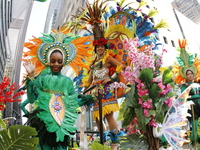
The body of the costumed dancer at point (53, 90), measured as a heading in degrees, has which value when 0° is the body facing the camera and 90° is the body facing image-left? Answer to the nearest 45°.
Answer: approximately 0°

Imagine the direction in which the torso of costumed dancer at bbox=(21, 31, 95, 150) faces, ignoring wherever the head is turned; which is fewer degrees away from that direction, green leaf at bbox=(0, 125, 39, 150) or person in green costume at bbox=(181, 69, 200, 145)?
the green leaf

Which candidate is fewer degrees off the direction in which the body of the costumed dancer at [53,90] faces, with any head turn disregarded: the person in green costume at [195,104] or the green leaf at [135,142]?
the green leaf

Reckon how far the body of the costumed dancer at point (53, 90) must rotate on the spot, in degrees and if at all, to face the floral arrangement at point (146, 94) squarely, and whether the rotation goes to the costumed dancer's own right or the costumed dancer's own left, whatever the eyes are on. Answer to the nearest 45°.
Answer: approximately 45° to the costumed dancer's own left

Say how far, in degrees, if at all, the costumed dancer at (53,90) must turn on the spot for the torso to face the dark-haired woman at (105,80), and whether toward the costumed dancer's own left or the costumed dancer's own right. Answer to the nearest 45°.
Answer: approximately 135° to the costumed dancer's own left

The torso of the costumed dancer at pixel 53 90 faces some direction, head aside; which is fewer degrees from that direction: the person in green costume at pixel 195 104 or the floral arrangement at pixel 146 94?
the floral arrangement

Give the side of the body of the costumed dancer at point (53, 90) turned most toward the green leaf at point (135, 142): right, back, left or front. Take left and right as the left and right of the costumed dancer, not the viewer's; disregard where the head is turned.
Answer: left

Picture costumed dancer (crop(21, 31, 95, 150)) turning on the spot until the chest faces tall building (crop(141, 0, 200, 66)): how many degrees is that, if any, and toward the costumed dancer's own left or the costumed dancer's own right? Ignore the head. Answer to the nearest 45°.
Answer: approximately 135° to the costumed dancer's own left

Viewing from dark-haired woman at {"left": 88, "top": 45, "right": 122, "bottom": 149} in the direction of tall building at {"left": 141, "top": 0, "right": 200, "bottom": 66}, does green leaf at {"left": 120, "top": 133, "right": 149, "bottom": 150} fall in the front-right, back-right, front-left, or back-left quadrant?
back-right

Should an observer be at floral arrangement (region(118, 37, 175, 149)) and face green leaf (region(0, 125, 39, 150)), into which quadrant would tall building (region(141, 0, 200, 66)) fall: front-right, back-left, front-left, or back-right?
back-right

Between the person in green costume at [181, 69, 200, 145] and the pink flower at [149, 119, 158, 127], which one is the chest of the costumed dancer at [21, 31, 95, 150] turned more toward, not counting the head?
the pink flower

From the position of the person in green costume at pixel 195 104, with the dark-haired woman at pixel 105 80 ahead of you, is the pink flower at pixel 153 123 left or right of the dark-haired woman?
left
